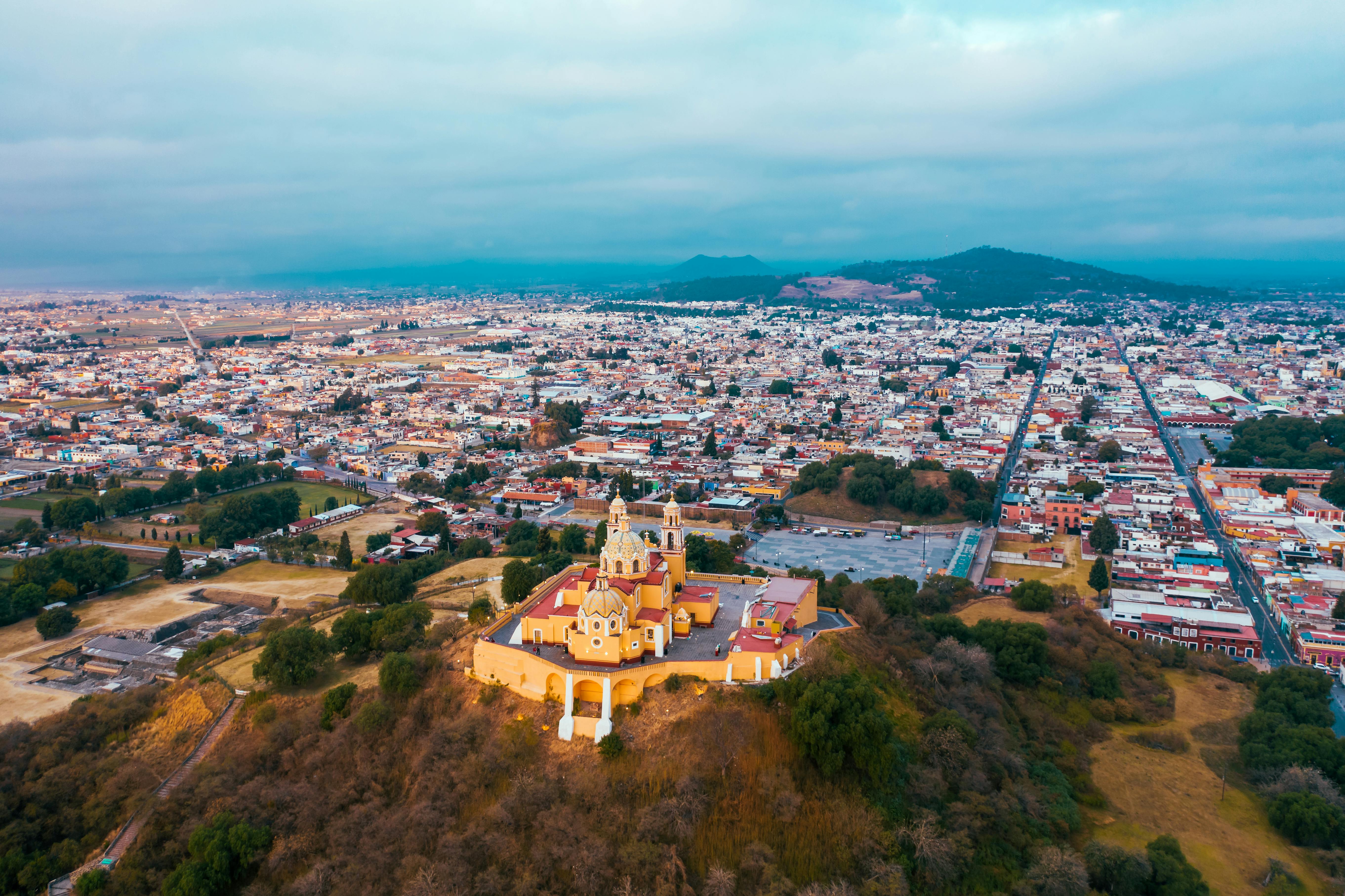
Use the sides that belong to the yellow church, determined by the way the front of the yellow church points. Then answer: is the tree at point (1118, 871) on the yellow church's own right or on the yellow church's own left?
on the yellow church's own right

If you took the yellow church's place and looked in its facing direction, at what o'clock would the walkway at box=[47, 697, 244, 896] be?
The walkway is roughly at 9 o'clock from the yellow church.

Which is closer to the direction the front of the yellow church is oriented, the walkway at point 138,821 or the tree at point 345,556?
the tree

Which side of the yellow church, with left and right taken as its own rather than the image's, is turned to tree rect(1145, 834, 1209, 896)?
right

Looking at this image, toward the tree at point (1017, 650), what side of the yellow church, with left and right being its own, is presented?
right

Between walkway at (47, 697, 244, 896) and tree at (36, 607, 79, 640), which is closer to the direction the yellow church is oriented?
the tree

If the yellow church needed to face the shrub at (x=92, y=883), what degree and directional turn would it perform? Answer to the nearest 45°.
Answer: approximately 90° to its left

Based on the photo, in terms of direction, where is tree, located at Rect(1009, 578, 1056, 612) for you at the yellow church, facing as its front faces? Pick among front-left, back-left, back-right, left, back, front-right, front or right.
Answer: front-right

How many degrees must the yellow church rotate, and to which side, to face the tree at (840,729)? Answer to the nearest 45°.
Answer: approximately 135° to its right

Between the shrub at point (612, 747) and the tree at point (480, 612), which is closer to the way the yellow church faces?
the tree

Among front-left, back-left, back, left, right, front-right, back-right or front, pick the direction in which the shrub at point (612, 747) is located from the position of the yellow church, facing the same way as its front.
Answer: back

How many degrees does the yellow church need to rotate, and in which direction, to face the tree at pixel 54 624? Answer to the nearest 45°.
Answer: approximately 45° to its left

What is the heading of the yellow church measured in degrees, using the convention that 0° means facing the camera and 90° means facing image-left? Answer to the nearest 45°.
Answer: approximately 180°

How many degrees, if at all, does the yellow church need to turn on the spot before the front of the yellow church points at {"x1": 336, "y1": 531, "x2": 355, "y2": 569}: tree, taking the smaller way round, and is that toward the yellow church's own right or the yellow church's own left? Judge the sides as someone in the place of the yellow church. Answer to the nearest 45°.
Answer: approximately 45° to the yellow church's own left
